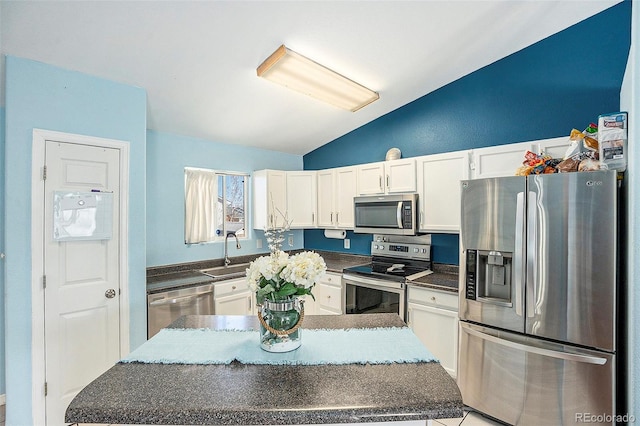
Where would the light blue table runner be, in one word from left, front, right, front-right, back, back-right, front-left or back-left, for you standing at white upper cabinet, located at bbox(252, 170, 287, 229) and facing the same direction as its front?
front-right

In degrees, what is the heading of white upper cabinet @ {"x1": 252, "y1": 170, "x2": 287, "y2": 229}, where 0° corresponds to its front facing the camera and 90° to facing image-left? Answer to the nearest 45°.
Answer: approximately 315°

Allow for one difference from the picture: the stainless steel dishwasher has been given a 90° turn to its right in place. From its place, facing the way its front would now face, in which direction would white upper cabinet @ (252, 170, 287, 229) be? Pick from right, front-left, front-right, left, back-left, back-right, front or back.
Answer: back

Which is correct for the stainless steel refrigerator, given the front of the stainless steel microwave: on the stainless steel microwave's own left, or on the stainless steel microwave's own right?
on the stainless steel microwave's own left

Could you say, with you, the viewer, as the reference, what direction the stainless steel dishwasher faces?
facing the viewer and to the right of the viewer

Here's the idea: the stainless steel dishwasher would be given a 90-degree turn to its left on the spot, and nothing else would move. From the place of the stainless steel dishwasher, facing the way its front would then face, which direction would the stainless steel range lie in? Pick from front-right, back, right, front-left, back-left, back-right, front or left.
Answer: front-right

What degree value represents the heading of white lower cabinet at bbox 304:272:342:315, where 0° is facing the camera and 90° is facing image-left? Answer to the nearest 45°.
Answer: approximately 45°

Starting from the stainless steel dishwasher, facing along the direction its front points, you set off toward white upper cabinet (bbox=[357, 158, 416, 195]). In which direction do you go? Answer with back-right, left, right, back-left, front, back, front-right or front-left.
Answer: front-left
